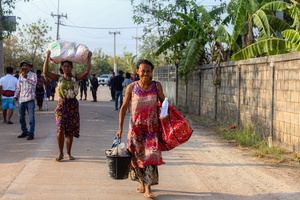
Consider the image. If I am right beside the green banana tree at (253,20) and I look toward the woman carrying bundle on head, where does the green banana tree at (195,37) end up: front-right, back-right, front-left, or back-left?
back-right

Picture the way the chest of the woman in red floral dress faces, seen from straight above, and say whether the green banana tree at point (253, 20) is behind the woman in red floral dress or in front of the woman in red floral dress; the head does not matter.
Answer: behind

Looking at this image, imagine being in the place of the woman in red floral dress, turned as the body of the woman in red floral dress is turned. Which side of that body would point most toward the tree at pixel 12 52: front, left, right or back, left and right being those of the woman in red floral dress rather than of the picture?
back

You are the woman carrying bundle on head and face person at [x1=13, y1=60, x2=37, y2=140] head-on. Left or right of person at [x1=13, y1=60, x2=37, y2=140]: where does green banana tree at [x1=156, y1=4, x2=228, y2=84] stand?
right

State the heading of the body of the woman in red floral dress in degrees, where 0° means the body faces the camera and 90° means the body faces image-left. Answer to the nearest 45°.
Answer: approximately 0°

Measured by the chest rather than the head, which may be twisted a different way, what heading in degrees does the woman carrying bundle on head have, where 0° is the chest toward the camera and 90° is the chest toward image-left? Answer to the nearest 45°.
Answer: approximately 0°

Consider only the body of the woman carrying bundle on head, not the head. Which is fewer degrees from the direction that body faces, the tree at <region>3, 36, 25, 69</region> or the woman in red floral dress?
the woman in red floral dress

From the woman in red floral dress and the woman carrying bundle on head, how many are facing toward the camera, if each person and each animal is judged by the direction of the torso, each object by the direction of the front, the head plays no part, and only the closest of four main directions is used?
2

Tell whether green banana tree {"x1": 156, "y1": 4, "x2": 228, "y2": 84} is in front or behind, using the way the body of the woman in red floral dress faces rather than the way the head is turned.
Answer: behind

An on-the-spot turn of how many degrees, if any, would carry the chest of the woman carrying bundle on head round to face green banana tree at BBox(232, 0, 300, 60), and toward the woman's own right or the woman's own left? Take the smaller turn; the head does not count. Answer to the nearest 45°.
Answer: approximately 90° to the woman's own left
